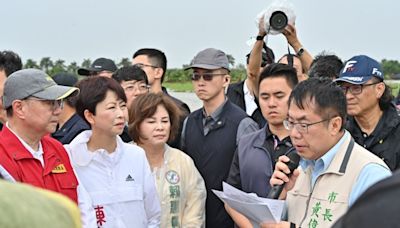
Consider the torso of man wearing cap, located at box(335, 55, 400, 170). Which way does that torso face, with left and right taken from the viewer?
facing the viewer and to the left of the viewer

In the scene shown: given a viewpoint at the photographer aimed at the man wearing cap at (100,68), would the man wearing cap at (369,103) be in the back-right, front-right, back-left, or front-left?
back-left

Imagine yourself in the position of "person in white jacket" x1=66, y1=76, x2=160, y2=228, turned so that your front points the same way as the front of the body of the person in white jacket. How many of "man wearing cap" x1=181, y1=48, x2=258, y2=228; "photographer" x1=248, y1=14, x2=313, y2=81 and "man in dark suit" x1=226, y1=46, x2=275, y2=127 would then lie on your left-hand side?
3

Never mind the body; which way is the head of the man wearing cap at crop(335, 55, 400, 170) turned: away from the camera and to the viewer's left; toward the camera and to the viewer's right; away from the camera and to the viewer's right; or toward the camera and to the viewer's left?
toward the camera and to the viewer's left

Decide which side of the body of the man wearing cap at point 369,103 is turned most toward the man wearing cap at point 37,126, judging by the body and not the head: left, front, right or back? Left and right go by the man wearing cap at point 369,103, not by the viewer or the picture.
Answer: front

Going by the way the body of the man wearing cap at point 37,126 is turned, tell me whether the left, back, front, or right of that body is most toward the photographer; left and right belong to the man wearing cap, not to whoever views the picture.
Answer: left

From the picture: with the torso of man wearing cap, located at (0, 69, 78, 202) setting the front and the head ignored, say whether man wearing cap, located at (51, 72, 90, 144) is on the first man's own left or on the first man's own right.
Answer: on the first man's own left

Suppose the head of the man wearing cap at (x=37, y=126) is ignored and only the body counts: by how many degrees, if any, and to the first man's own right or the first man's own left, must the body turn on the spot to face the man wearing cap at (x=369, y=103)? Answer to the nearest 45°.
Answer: approximately 45° to the first man's own left

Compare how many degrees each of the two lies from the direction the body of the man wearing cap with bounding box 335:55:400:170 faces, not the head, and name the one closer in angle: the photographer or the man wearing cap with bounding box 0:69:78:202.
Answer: the man wearing cap

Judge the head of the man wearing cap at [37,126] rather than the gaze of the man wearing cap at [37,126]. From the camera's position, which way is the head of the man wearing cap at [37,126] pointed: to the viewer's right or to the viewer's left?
to the viewer's right

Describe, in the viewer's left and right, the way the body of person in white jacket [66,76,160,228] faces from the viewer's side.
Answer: facing the viewer and to the right of the viewer
